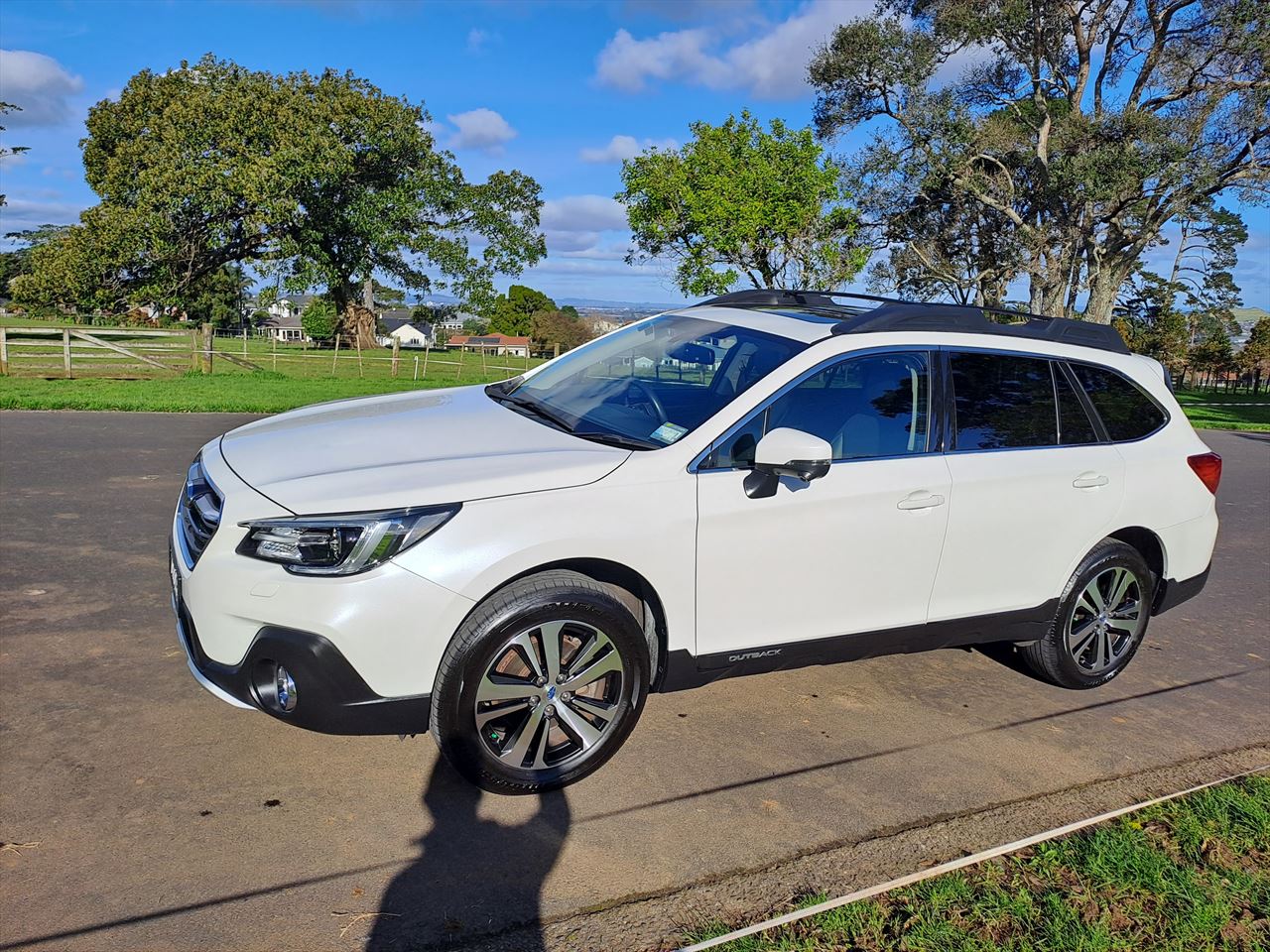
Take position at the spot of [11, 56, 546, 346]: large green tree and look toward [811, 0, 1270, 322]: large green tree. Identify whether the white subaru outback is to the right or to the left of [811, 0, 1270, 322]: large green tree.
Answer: right

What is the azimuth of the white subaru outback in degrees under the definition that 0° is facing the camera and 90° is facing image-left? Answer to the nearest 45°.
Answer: approximately 45°

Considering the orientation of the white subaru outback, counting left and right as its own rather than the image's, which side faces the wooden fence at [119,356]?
right

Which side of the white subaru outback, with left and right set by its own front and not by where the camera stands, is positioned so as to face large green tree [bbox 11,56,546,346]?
right

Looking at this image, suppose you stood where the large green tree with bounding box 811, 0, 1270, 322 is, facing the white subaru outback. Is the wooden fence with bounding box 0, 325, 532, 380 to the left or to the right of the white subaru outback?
right

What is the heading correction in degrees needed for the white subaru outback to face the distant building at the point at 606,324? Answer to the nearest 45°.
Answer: approximately 135° to its right

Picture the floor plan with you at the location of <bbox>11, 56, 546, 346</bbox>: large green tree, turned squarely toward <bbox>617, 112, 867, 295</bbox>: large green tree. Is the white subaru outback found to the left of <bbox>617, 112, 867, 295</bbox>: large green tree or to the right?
right

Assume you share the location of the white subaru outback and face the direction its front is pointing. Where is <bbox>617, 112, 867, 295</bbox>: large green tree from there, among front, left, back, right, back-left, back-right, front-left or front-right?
back-right

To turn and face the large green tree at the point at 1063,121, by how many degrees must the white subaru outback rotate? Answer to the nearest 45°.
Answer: approximately 135° to its right
